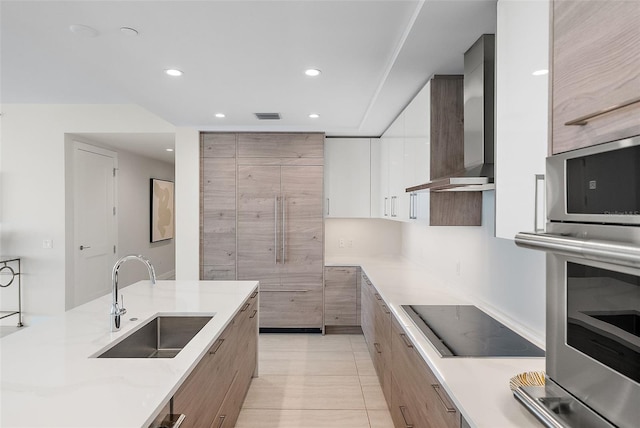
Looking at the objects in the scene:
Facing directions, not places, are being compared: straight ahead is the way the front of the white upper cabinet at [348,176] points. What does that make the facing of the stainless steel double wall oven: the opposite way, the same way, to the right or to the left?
to the right

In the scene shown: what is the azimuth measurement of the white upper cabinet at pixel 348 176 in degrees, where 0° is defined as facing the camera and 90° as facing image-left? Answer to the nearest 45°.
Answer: approximately 0°

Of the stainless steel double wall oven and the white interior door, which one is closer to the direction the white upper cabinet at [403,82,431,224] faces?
the white interior door

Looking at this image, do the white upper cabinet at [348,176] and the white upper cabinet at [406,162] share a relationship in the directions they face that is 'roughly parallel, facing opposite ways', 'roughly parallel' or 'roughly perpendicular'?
roughly perpendicular

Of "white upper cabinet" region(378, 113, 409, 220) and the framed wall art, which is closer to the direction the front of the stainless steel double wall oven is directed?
the framed wall art

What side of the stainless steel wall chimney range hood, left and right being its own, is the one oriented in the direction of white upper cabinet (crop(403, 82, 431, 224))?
right

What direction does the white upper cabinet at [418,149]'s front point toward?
to the viewer's left

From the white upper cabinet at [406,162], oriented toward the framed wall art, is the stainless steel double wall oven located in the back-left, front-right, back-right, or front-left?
back-left

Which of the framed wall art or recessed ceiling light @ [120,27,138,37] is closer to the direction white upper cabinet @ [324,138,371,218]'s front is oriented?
the recessed ceiling light

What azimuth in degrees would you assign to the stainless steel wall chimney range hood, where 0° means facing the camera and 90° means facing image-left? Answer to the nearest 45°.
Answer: approximately 45°

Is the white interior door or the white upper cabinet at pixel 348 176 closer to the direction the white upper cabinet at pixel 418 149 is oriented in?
the white interior door

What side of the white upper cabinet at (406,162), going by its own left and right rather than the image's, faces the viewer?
left
